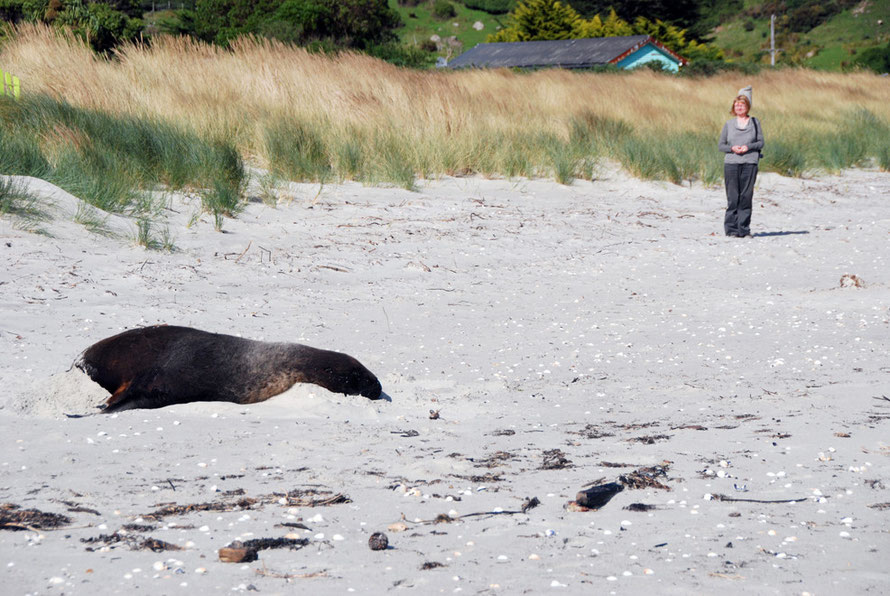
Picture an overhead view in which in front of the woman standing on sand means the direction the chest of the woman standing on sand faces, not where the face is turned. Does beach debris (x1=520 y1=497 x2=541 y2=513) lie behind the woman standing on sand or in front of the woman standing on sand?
in front

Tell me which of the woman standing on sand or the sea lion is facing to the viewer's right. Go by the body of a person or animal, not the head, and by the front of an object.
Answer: the sea lion

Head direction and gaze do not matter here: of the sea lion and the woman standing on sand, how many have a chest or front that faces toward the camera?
1

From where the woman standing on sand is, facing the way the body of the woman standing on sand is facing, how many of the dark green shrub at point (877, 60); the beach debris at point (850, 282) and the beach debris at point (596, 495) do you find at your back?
1

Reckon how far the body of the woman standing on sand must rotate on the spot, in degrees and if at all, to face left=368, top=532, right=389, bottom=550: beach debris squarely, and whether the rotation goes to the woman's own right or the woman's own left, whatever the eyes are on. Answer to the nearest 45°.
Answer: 0° — they already face it

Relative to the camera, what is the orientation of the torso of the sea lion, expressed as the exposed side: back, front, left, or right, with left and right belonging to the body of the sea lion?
right

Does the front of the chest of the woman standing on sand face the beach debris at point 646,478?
yes

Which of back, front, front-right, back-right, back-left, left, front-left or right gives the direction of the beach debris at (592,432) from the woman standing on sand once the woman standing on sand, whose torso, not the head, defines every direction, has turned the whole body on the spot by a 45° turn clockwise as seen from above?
front-left

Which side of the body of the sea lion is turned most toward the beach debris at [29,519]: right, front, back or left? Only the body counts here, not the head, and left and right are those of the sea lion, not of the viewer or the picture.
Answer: right

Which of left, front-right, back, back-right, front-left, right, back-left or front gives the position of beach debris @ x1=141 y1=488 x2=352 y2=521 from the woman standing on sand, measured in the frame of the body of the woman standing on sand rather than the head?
front

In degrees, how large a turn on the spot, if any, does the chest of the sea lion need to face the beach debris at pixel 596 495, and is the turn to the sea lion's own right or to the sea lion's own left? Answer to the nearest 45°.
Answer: approximately 45° to the sea lion's own right

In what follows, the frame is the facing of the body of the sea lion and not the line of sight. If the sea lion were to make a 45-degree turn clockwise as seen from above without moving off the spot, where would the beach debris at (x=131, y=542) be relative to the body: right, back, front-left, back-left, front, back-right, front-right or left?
front-right

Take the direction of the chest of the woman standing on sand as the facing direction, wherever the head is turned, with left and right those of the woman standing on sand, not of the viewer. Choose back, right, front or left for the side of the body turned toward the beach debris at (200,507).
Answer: front

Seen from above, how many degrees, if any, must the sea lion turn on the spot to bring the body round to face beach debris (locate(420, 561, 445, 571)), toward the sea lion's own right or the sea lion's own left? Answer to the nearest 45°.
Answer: approximately 90° to the sea lion's own right

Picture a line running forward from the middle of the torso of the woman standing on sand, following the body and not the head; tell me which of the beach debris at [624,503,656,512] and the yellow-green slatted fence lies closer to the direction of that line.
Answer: the beach debris

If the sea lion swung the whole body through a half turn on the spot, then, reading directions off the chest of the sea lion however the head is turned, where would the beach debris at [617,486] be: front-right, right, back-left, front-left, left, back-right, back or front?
back-left

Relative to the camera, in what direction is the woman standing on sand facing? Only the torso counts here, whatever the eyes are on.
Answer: toward the camera
